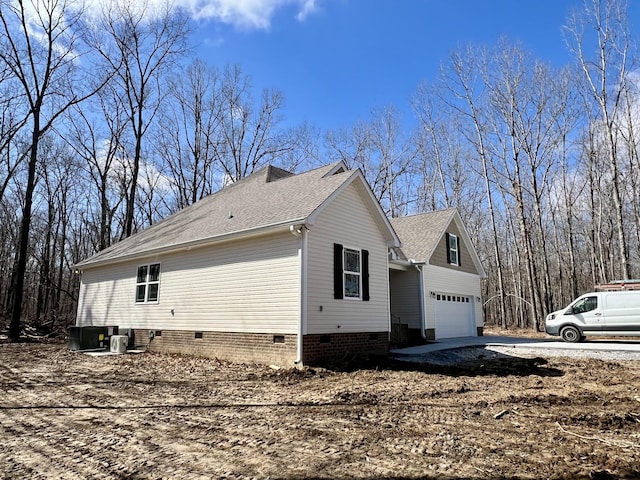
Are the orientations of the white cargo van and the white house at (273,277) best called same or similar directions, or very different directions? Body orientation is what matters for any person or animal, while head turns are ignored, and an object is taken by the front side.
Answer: very different directions

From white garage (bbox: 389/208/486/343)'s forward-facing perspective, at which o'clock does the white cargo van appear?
The white cargo van is roughly at 11 o'clock from the white garage.

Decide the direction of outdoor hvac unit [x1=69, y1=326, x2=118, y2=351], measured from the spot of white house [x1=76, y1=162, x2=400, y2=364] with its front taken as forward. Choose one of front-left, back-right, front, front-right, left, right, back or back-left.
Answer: back

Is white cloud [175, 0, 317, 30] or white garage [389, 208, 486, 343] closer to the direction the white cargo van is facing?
the white garage

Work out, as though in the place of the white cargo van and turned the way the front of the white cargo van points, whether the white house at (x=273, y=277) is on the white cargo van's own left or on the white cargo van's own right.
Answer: on the white cargo van's own left

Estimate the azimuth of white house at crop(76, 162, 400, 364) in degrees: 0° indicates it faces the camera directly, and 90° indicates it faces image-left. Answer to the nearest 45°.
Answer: approximately 315°

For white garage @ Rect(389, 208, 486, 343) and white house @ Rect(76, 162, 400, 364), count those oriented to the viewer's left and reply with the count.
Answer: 0

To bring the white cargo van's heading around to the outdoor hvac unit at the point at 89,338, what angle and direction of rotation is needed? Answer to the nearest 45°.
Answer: approximately 45° to its left

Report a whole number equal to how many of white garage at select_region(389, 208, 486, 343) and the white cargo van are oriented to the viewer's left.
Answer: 1

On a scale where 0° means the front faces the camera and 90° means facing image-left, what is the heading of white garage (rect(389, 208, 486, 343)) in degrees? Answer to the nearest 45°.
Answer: approximately 315°

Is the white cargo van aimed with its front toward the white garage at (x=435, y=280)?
yes

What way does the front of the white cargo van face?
to the viewer's left
